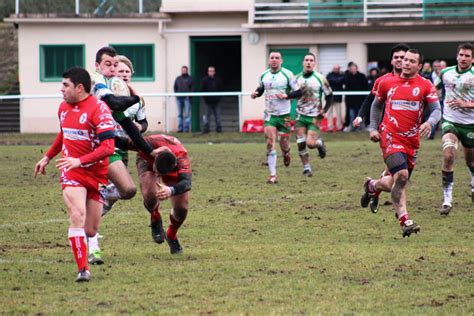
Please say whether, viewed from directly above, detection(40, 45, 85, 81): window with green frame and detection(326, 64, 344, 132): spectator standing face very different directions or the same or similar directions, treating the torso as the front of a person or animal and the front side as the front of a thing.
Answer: same or similar directions

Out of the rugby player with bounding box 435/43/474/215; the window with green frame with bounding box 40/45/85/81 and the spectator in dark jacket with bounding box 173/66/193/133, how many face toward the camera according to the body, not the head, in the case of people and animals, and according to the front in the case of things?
3

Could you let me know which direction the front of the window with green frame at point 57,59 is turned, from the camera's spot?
facing the viewer

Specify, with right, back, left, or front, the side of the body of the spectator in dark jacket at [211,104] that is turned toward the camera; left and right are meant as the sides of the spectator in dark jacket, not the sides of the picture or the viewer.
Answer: front

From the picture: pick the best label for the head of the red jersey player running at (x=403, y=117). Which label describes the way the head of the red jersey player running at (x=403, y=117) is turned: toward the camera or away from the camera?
toward the camera

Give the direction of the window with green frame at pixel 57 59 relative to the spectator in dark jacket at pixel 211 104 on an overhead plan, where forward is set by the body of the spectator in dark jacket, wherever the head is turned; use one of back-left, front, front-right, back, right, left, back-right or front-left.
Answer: back-right

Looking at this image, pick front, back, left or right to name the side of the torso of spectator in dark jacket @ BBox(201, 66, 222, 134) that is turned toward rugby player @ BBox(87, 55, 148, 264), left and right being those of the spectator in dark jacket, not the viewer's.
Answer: front

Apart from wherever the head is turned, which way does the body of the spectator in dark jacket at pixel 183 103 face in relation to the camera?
toward the camera

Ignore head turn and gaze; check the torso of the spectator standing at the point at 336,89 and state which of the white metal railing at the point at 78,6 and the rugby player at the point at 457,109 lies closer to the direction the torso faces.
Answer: the rugby player

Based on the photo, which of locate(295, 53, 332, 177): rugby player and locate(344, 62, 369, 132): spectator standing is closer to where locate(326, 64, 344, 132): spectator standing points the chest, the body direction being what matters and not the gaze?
the rugby player

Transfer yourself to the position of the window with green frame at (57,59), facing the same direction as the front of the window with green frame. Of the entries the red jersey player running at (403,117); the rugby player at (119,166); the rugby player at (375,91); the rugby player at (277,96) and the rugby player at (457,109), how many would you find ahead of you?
5

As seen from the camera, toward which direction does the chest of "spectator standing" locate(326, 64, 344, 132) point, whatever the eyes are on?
toward the camera

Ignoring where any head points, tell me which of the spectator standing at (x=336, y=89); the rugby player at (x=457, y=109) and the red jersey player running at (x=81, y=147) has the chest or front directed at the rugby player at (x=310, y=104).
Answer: the spectator standing
